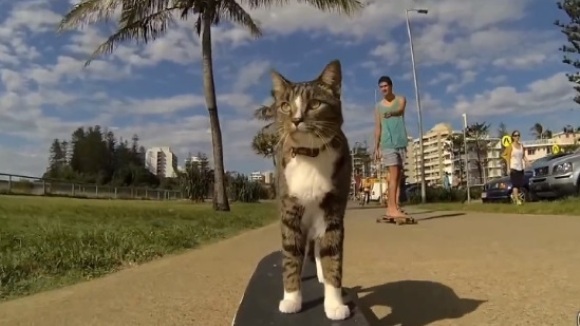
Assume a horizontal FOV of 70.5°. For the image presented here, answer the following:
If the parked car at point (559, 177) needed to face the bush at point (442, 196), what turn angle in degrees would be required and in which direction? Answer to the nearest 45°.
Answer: approximately 90° to its right

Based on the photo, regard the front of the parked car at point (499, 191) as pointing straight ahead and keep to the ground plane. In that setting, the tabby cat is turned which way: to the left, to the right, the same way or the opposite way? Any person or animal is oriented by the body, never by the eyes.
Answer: to the left

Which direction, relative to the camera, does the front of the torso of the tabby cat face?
toward the camera

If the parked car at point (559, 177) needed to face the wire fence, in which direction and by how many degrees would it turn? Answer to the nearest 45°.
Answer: approximately 45° to its right

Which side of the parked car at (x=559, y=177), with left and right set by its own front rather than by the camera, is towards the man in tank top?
front

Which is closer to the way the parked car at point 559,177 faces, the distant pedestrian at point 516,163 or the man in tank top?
the man in tank top

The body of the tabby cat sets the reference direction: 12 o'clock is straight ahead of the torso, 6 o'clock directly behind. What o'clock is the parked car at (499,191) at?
The parked car is roughly at 7 o'clock from the tabby cat.

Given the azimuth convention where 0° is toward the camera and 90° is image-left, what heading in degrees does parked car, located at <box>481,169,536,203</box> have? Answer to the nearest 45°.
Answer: approximately 45°

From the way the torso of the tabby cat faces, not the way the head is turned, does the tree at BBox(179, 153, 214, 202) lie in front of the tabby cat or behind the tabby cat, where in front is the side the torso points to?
behind

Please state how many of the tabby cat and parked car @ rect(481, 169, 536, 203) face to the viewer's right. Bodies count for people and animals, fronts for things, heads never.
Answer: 0

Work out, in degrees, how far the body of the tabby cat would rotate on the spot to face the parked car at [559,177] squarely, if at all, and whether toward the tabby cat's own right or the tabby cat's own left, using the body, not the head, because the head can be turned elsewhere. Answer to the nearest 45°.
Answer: approximately 135° to the tabby cat's own left

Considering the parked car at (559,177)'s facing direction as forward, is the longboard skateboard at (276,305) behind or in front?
in front

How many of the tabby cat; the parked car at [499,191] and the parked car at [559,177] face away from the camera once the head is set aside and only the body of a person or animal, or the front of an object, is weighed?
0

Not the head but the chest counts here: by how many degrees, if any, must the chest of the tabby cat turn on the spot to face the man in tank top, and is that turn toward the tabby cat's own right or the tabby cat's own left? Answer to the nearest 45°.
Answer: approximately 180°
